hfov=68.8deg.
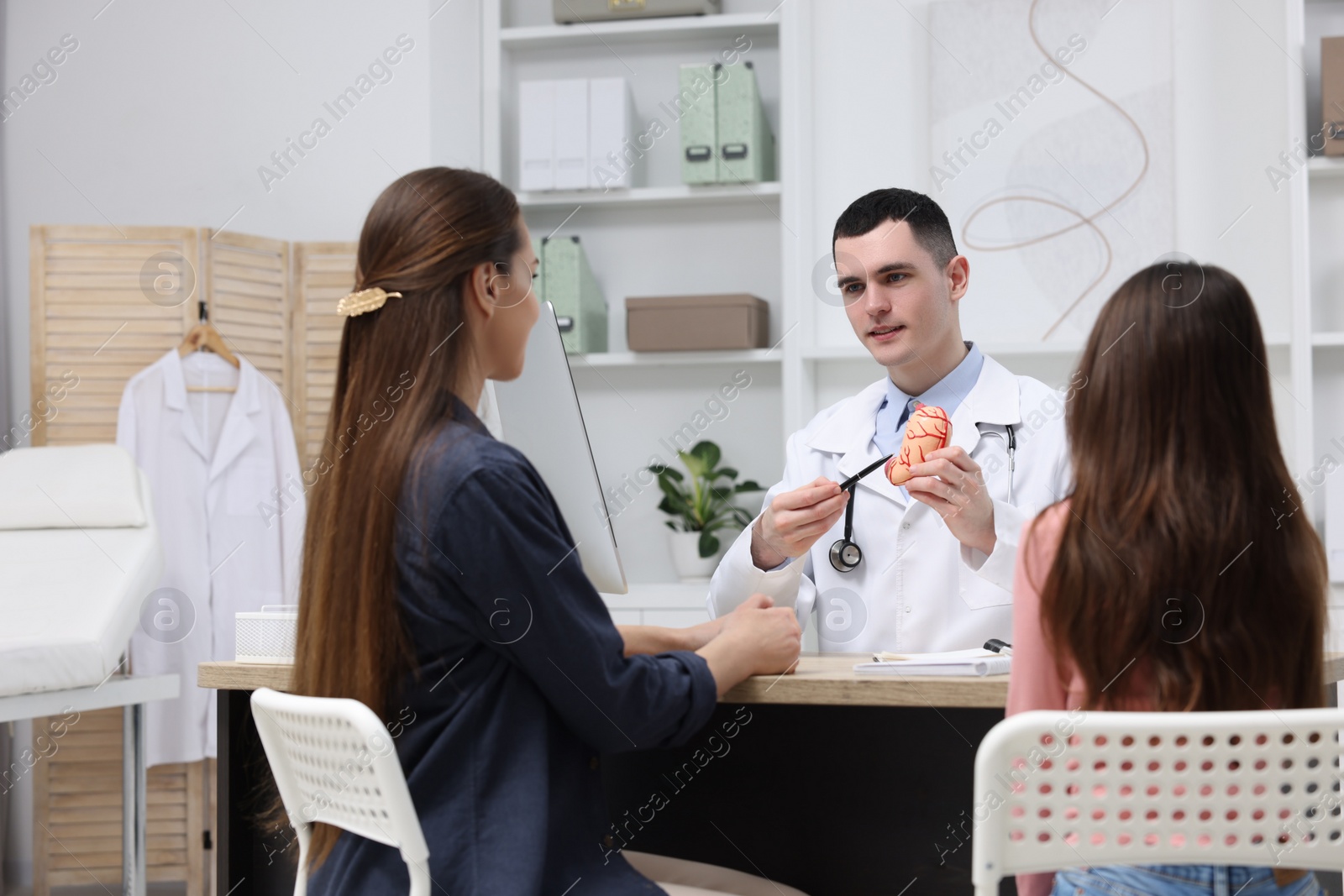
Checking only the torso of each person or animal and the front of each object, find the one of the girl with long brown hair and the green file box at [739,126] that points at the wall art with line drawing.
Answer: the girl with long brown hair

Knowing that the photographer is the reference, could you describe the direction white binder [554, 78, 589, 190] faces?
facing the viewer

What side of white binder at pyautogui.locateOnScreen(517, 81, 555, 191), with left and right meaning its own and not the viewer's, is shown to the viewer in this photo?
front

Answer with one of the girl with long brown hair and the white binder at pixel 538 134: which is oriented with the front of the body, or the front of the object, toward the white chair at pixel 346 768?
the white binder

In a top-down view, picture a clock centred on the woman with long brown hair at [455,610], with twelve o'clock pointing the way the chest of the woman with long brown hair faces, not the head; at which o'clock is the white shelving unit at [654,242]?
The white shelving unit is roughly at 11 o'clock from the woman with long brown hair.

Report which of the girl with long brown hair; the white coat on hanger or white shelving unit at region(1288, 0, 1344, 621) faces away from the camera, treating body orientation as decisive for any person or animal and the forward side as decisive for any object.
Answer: the girl with long brown hair

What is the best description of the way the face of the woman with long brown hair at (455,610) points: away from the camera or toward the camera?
away from the camera

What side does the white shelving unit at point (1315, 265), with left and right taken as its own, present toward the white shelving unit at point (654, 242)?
right

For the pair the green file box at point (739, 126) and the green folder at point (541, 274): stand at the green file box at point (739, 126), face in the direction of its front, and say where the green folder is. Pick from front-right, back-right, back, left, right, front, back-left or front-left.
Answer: right

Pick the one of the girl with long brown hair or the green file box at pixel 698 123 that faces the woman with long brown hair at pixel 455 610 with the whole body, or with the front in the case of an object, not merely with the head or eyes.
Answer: the green file box

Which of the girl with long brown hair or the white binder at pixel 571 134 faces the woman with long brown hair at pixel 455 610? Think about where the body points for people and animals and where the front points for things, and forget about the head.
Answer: the white binder

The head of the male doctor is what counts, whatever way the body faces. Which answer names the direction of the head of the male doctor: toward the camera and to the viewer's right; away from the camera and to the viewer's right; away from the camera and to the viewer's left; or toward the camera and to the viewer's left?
toward the camera and to the viewer's left

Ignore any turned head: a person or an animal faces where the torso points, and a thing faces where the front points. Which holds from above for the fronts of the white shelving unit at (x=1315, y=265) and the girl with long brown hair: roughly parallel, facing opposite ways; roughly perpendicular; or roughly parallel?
roughly parallel, facing opposite ways

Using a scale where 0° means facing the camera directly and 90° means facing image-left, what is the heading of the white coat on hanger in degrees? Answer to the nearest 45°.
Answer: approximately 0°

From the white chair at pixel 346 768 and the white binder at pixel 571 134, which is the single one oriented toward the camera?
the white binder

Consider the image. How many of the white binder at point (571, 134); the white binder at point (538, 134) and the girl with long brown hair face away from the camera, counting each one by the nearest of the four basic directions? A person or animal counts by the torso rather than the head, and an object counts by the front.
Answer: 1

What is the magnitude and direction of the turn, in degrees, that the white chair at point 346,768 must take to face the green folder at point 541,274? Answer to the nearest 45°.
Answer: approximately 45° to its left

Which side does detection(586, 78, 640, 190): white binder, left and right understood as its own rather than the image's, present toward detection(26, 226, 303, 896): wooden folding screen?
right
